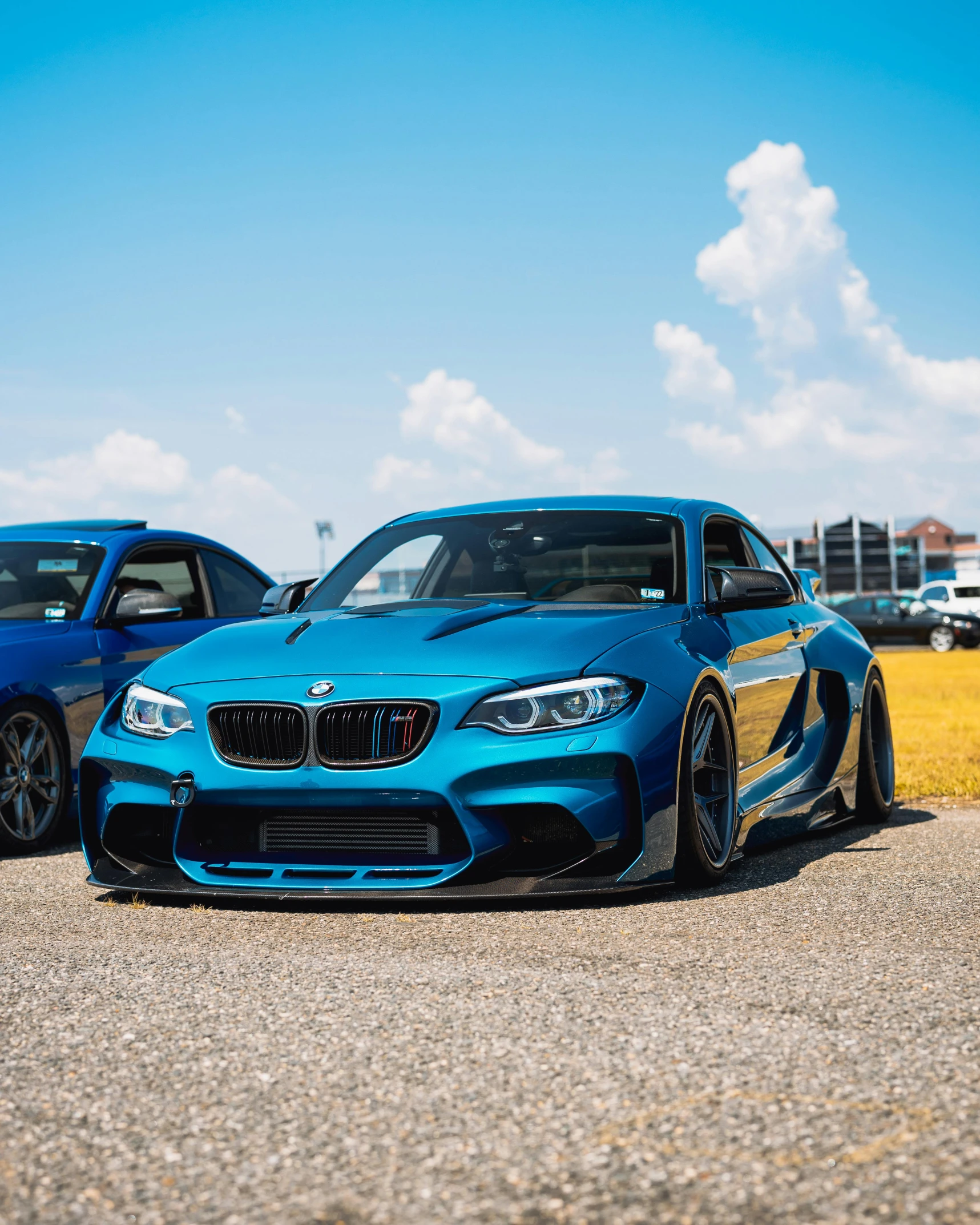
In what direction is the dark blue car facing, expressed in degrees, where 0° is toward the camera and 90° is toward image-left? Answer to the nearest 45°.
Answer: approximately 45°

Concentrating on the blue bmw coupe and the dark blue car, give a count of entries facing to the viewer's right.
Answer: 0

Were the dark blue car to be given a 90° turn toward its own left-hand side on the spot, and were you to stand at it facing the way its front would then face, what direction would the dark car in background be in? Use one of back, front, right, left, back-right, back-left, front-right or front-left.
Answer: left

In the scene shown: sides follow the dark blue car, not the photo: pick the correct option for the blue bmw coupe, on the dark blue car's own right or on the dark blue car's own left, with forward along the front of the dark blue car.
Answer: on the dark blue car's own left

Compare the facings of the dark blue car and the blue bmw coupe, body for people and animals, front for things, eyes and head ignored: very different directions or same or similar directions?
same or similar directions

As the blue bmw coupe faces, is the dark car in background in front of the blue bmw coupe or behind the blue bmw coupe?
behind

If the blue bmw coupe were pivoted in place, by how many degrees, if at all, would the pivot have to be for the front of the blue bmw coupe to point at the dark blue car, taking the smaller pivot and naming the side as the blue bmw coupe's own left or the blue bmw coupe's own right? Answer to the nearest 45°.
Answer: approximately 90° to the blue bmw coupe's own right

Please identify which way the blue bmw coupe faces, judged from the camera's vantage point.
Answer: facing the viewer and to the left of the viewer
